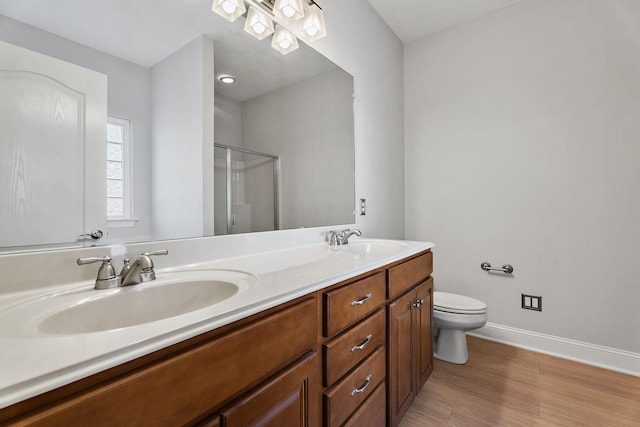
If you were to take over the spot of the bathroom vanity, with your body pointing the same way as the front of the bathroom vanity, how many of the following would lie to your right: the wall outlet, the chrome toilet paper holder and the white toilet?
0

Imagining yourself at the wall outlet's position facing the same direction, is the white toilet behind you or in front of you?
in front

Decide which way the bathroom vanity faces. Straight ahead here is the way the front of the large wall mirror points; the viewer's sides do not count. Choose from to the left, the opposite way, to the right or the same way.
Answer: the same way

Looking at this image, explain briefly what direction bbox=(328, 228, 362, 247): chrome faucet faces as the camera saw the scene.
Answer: facing the viewer and to the right of the viewer

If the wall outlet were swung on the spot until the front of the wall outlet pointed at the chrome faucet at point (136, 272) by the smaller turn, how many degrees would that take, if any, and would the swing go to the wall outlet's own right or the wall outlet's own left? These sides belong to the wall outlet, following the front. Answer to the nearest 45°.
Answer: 0° — it already faces it

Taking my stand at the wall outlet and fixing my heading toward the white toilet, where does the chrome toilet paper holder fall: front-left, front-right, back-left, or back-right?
front-right

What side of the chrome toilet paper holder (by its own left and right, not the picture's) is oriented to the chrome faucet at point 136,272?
front

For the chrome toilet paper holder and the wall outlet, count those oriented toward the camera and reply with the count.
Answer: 2

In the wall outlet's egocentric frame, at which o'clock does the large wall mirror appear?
The large wall mirror is roughly at 1 o'clock from the wall outlet.

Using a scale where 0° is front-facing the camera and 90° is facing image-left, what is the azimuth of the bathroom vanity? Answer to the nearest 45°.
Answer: approximately 315°

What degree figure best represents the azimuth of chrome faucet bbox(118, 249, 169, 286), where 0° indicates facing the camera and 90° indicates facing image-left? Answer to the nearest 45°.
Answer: approximately 315°

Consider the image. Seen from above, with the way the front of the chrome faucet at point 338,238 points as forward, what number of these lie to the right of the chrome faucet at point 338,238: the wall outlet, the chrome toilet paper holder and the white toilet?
0

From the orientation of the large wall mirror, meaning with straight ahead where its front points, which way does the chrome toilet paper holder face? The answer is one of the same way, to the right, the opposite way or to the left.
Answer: to the right

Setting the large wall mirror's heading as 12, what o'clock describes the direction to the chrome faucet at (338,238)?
The chrome faucet is roughly at 10 o'clock from the large wall mirror.

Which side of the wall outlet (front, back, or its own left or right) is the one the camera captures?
front

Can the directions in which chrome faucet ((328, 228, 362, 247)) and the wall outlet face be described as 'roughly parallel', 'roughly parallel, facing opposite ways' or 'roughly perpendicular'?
roughly perpendicular
